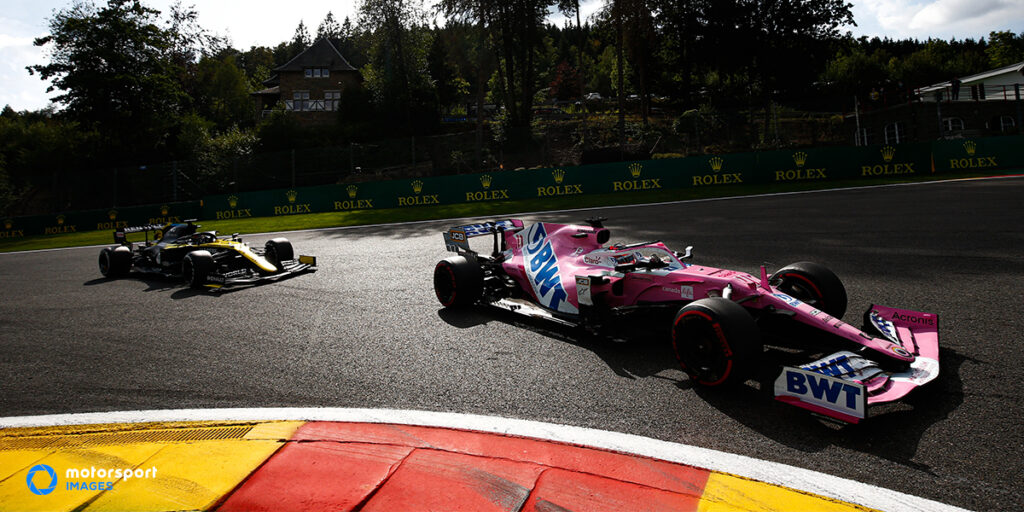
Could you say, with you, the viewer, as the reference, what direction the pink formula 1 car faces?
facing the viewer and to the right of the viewer

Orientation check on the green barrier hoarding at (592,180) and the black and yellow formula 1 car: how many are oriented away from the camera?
0

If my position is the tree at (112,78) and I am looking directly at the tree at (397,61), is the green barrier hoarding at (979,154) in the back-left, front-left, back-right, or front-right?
front-right

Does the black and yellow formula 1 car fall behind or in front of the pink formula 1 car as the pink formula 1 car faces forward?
behind

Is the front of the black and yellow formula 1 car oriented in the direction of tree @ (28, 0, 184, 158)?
no

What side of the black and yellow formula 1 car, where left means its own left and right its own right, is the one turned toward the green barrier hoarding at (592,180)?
left

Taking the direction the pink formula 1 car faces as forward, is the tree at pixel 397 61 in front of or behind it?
behind

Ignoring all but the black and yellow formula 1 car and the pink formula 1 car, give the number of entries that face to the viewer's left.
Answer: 0

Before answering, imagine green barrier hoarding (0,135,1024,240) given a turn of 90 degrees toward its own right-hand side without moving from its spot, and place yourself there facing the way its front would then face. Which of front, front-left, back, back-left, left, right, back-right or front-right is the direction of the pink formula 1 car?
back-left

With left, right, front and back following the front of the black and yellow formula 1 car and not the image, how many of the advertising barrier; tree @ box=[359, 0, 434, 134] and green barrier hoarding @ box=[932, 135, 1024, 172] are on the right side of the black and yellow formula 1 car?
0

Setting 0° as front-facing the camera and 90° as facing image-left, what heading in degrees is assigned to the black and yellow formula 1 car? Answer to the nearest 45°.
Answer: approximately 315°
